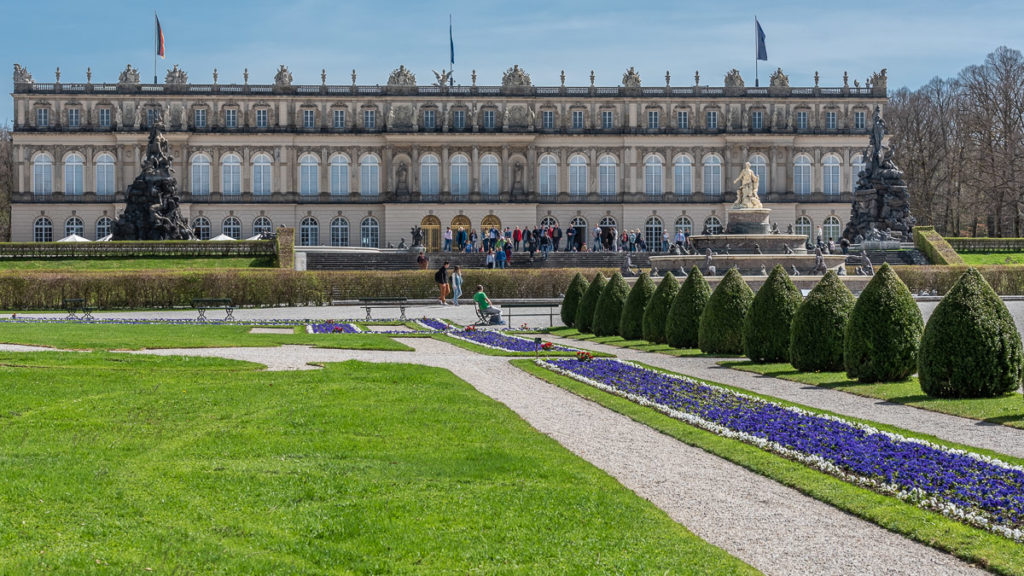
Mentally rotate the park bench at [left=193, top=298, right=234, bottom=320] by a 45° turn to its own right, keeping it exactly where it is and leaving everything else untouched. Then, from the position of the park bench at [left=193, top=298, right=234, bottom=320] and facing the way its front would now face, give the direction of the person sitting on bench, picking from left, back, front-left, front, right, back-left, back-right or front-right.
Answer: left

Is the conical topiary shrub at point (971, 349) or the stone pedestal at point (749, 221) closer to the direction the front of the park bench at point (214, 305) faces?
the conical topiary shrub

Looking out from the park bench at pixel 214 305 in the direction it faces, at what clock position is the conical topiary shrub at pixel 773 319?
The conical topiary shrub is roughly at 11 o'clock from the park bench.

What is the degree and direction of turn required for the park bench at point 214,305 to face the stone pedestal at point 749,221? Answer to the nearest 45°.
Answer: approximately 90° to its left

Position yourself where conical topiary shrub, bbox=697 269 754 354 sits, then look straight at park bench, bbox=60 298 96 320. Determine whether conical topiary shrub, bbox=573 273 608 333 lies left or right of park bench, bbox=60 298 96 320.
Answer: right

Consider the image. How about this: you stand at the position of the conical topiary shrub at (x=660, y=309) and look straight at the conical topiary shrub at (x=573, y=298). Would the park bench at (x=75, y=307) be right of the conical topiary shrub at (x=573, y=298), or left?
left

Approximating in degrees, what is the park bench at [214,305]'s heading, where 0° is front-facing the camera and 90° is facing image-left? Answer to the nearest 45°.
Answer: approximately 0°

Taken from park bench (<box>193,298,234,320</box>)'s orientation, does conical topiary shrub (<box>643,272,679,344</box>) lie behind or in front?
in front

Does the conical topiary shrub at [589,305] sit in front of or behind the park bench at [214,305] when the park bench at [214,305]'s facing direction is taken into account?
in front

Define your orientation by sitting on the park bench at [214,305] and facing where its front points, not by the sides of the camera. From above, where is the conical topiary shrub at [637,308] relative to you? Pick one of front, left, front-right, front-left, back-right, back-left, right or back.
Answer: front-left

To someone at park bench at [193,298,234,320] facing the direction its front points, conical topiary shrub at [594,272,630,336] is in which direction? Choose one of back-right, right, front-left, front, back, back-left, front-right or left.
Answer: front-left

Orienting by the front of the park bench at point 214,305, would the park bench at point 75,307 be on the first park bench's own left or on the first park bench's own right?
on the first park bench's own right

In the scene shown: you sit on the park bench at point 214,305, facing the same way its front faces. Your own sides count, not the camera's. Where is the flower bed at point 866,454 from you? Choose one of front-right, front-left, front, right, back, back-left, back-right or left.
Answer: front

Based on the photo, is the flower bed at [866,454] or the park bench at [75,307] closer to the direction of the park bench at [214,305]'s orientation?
the flower bed

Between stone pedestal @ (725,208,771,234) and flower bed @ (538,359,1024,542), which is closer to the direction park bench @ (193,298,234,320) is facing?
the flower bed
